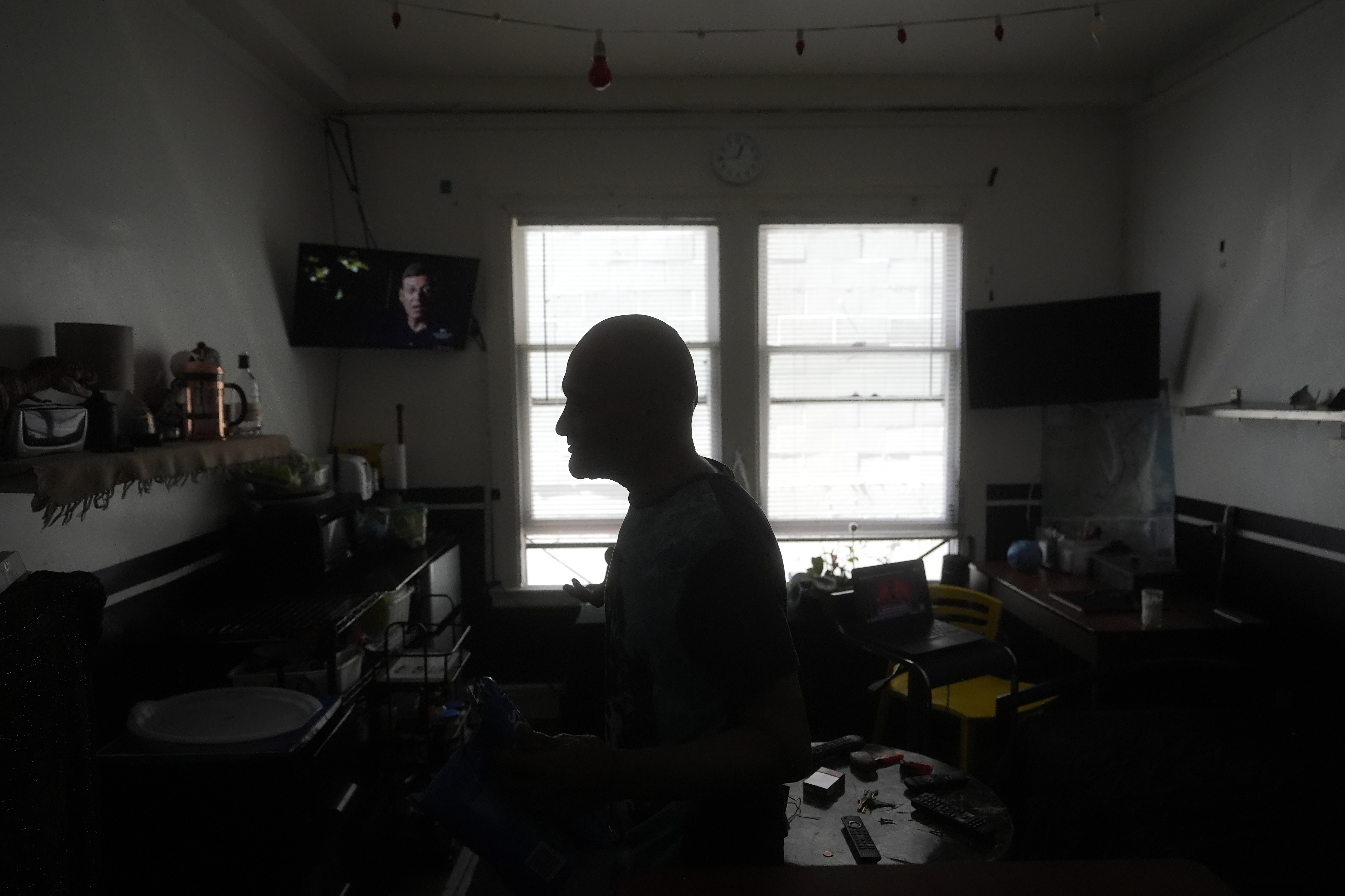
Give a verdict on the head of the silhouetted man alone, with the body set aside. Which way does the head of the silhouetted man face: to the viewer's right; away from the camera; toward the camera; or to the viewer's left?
to the viewer's left

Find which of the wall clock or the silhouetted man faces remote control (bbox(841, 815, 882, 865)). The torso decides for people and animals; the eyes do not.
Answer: the wall clock

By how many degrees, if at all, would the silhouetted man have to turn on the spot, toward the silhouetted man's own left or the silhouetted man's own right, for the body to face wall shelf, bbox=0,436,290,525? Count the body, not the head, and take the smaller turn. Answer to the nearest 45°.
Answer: approximately 45° to the silhouetted man's own right

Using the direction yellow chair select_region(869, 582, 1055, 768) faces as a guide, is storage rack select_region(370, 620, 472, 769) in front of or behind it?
in front

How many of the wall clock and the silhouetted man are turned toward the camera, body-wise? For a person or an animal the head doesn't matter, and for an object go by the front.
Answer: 1

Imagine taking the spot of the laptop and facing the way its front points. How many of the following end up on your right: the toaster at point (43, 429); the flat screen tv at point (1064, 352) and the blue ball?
1

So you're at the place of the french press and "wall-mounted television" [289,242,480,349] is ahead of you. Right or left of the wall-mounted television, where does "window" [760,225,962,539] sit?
right

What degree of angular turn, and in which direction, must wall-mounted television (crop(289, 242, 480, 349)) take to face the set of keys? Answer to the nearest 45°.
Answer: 0° — it already faces it

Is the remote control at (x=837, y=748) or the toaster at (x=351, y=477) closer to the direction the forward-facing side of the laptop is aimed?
the remote control

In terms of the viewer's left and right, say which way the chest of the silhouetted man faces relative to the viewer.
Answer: facing to the left of the viewer

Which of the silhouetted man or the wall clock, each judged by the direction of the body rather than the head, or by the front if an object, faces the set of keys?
the wall clock

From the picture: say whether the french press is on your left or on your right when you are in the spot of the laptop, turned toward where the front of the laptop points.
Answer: on your right
